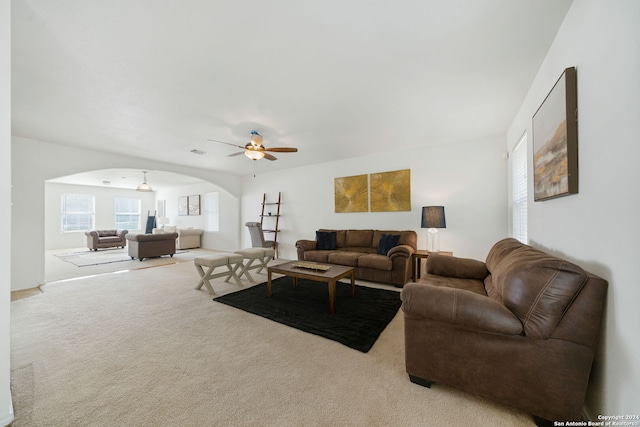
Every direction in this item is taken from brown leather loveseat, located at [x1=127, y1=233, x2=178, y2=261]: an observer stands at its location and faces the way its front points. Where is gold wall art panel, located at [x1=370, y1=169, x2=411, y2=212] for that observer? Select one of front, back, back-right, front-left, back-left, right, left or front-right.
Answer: back

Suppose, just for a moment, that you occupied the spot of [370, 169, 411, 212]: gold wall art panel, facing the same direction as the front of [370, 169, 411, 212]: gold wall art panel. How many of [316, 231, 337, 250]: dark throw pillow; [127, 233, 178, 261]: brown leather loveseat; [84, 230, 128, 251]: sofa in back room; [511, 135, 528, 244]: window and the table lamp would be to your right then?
3

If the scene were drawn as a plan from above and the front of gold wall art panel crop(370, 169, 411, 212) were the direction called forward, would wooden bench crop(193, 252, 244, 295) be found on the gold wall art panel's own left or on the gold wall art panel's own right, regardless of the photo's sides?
on the gold wall art panel's own right

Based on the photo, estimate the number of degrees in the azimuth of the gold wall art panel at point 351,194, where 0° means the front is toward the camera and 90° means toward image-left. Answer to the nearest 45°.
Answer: approximately 0°

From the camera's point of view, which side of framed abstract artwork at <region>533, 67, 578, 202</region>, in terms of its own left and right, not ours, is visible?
left

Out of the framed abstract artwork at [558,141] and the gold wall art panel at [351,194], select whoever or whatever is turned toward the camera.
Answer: the gold wall art panel

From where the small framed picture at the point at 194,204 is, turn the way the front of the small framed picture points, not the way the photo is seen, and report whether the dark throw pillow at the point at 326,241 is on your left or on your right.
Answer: on your left

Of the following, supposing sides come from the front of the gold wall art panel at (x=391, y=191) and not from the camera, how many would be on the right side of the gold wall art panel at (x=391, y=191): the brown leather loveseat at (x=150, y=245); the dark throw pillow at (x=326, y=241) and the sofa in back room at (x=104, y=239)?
3

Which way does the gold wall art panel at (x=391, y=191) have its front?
toward the camera

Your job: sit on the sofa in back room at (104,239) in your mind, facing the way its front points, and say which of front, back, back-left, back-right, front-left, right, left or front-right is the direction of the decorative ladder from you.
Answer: front

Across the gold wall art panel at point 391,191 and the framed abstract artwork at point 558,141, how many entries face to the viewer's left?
1

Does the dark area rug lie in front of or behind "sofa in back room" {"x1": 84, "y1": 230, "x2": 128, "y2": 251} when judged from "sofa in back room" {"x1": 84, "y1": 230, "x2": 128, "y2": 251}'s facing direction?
in front
